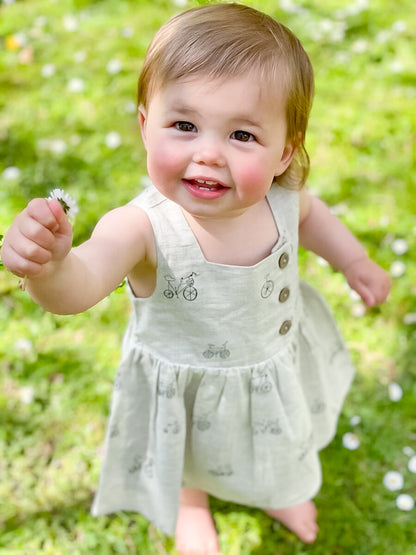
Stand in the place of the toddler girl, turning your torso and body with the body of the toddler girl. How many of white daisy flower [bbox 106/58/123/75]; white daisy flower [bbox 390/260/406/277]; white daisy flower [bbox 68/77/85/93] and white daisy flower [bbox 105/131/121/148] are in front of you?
0

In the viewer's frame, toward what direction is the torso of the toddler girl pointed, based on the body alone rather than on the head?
toward the camera

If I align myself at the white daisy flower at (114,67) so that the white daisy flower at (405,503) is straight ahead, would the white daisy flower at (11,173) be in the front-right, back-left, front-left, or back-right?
front-right

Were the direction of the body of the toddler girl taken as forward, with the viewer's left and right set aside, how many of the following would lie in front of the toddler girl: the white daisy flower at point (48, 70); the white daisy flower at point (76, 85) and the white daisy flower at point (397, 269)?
0

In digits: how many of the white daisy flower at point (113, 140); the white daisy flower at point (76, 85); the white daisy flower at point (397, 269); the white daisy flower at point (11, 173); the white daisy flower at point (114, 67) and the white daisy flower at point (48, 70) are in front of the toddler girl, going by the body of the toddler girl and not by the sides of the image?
0

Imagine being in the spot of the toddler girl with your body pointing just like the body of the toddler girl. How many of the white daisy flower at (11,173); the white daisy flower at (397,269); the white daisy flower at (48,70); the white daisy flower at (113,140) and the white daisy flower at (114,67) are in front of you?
0

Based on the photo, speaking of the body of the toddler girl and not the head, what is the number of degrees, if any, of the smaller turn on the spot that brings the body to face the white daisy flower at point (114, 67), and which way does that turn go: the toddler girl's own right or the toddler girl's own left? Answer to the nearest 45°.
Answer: approximately 180°

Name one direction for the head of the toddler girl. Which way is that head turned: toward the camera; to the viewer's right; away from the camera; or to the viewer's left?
toward the camera

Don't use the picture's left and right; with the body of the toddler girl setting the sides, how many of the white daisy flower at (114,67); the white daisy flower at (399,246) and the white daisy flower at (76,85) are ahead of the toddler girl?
0

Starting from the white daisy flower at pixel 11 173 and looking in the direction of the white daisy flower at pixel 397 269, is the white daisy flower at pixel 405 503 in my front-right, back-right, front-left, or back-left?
front-right

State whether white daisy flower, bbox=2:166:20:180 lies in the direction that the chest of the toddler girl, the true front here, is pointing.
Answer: no

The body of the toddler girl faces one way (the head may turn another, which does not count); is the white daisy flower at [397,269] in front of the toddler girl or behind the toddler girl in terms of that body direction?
behind

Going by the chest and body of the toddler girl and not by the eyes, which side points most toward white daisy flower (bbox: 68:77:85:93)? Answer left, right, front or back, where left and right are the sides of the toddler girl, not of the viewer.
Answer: back

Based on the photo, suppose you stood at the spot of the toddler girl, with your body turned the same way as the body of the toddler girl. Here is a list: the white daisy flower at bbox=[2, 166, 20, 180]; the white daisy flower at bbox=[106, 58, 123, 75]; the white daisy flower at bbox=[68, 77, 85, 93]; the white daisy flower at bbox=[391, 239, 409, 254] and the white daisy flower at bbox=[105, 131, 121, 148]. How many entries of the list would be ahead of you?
0
